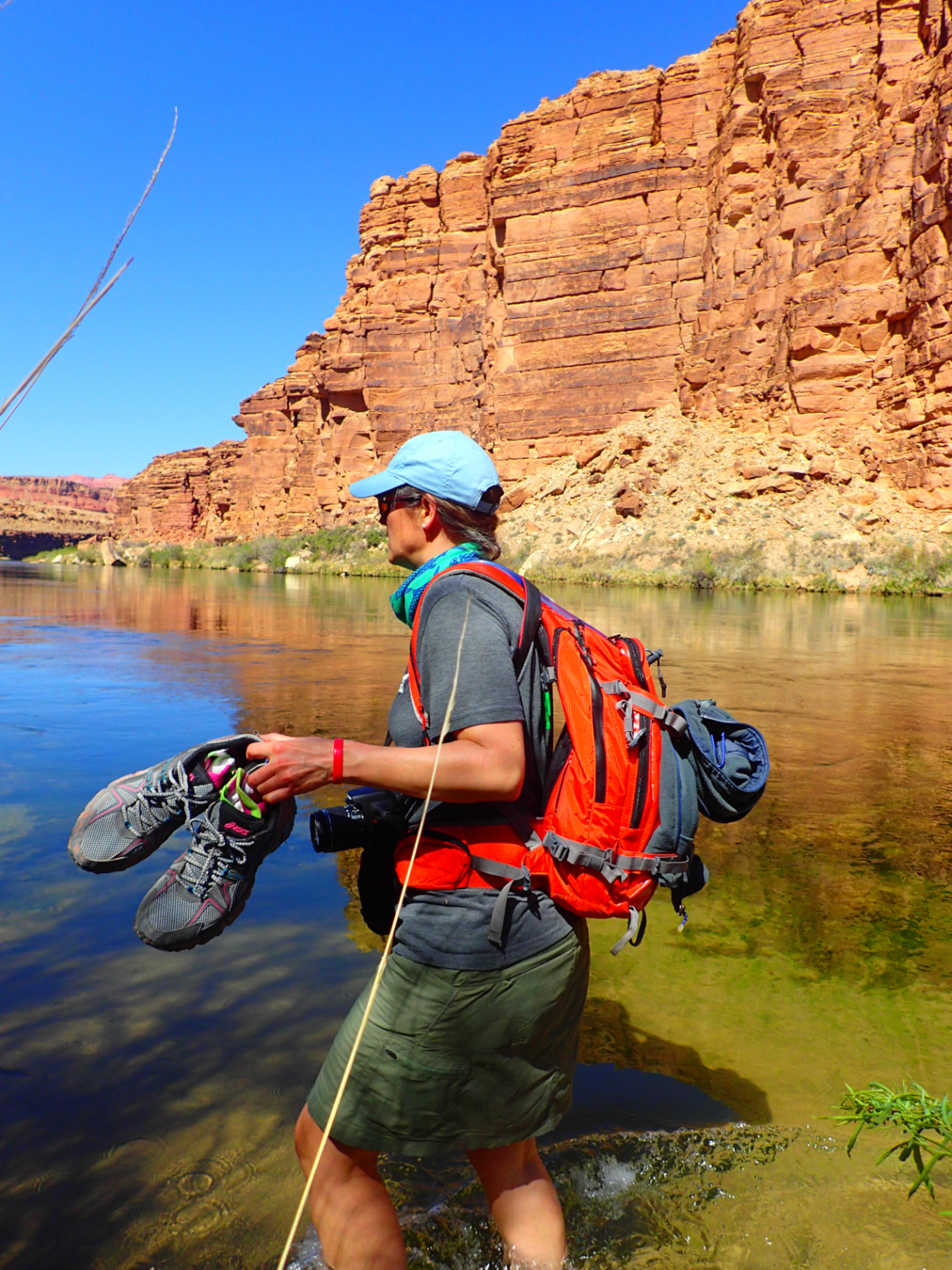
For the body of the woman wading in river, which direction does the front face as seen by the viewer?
to the viewer's left

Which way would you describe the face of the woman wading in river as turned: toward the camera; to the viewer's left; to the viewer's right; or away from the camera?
to the viewer's left

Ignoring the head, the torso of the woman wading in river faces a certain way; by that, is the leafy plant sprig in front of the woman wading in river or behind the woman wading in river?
behind
